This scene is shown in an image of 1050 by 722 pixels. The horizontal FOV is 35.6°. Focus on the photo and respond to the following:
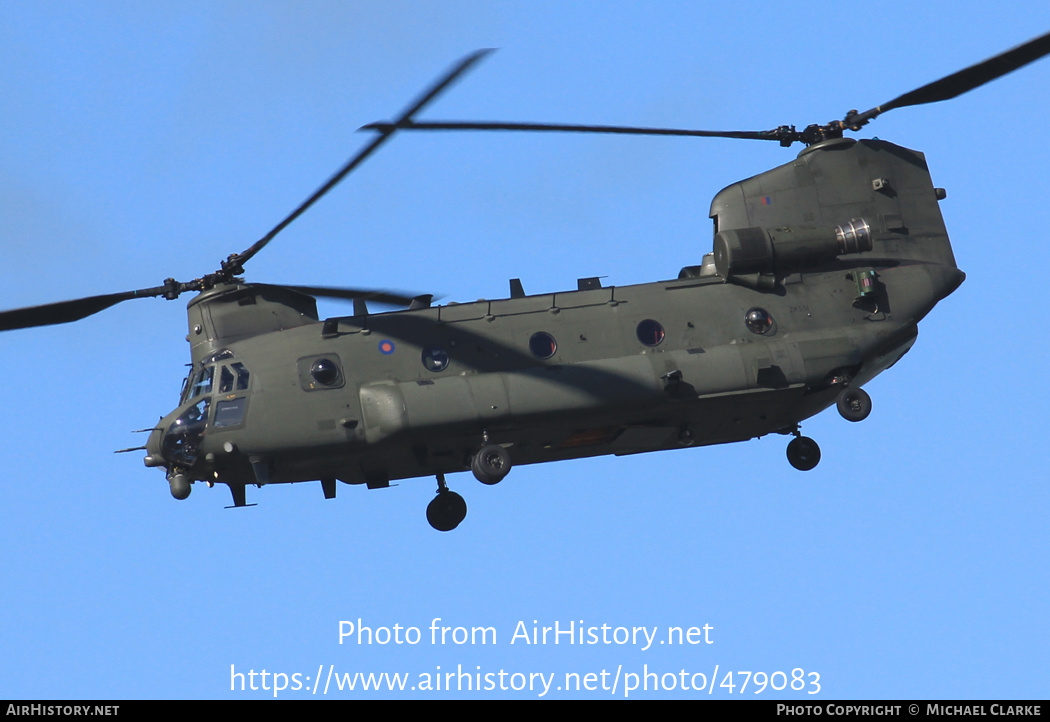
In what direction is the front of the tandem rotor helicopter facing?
to the viewer's left
